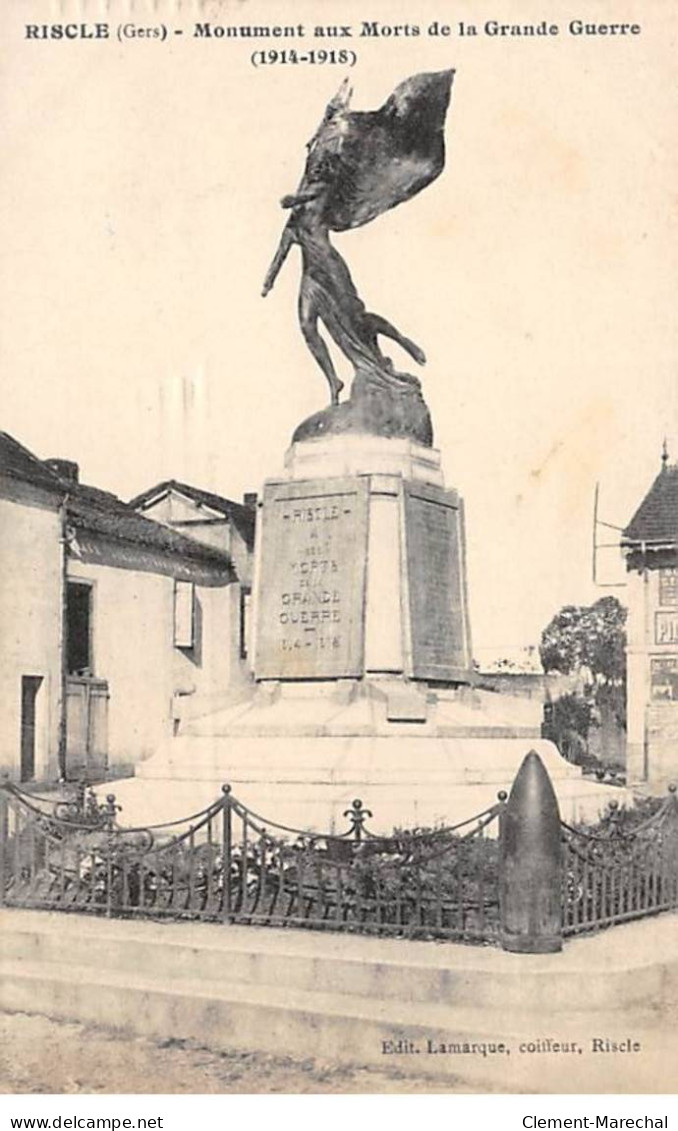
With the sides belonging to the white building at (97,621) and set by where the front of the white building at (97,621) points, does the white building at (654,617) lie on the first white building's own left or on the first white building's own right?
on the first white building's own left

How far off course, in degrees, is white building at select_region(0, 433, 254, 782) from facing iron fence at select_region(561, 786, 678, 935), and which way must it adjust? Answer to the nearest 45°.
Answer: approximately 45° to its right

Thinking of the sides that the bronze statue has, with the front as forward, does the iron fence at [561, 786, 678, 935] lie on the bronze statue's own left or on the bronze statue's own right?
on the bronze statue's own left

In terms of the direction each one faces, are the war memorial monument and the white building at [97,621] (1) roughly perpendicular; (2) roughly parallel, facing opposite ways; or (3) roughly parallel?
roughly perpendicular

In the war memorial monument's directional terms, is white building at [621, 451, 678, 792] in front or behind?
behind

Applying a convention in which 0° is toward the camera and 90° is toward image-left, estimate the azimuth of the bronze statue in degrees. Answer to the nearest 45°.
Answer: approximately 45°

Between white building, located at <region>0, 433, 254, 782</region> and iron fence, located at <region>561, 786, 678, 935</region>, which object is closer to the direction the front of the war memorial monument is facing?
the iron fence

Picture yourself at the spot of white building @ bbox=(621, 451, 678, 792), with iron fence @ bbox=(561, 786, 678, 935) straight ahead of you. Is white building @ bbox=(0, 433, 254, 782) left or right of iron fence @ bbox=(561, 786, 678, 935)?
right

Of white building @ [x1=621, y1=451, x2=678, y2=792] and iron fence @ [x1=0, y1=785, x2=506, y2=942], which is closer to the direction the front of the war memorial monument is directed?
the iron fence
